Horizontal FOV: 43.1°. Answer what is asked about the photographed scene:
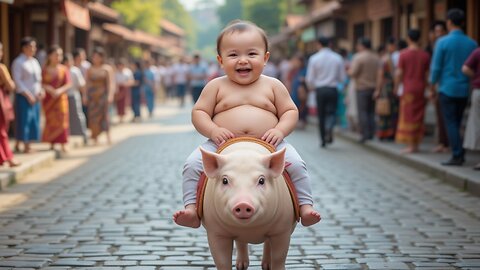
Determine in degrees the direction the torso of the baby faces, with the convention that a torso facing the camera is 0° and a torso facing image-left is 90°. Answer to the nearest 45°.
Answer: approximately 0°

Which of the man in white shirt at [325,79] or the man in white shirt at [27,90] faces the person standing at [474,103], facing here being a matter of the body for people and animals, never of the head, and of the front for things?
the man in white shirt at [27,90]

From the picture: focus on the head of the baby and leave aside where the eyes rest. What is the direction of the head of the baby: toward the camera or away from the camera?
toward the camera

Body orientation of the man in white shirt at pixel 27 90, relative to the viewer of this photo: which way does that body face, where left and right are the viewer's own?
facing the viewer and to the right of the viewer
